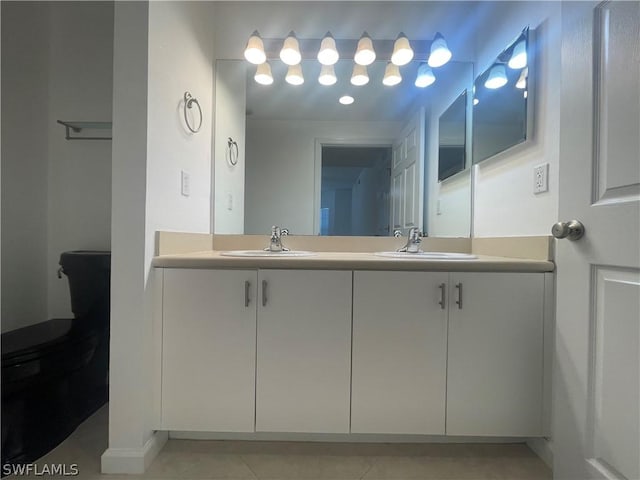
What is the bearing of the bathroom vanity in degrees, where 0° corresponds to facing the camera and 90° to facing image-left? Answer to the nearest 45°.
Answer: approximately 0°

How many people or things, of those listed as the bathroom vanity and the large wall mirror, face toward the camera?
2

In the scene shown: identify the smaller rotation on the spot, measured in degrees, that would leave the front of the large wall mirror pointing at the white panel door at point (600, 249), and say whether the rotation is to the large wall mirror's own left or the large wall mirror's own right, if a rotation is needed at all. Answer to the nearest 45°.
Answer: approximately 45° to the large wall mirror's own left
